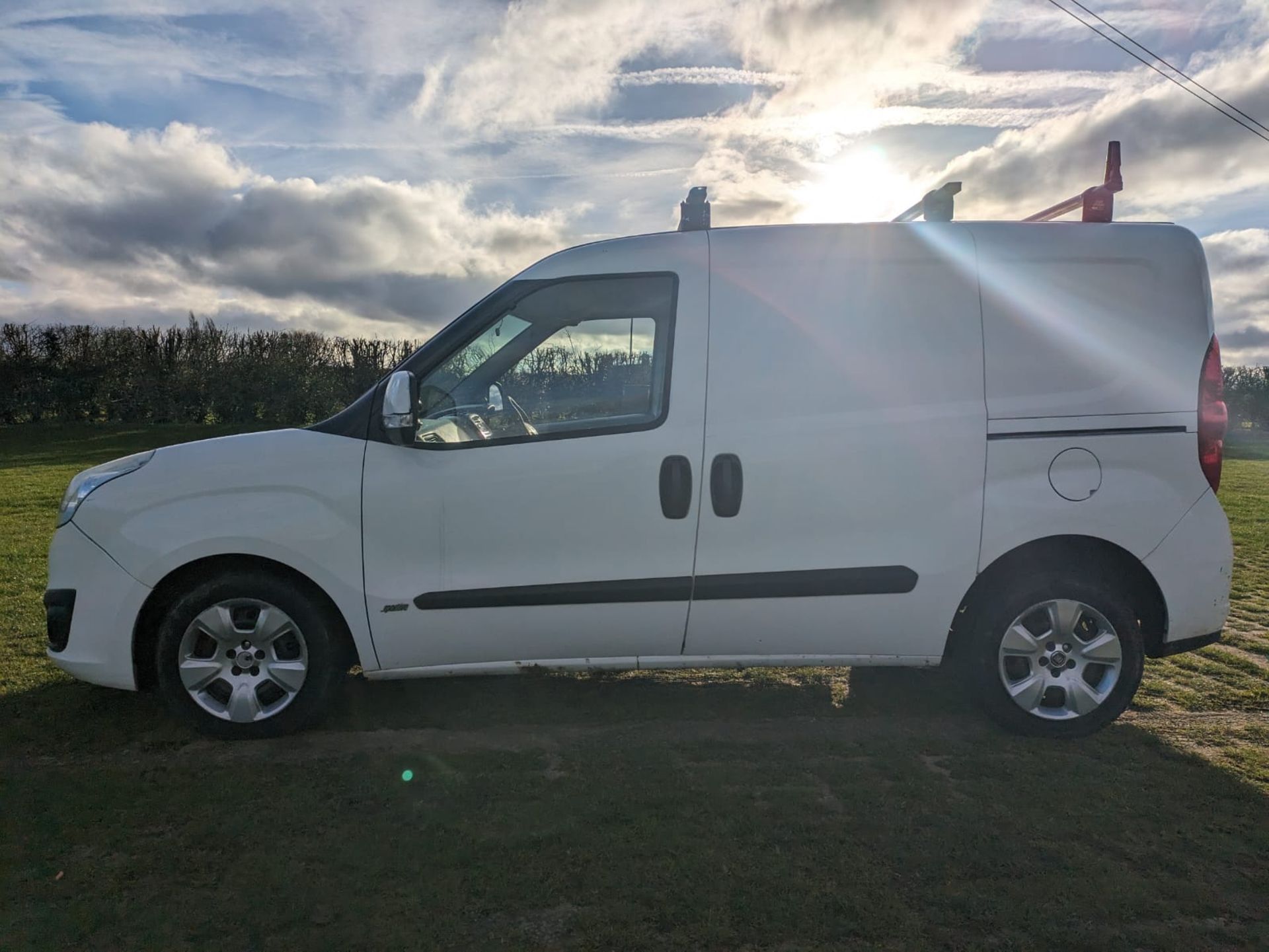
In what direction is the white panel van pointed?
to the viewer's left
